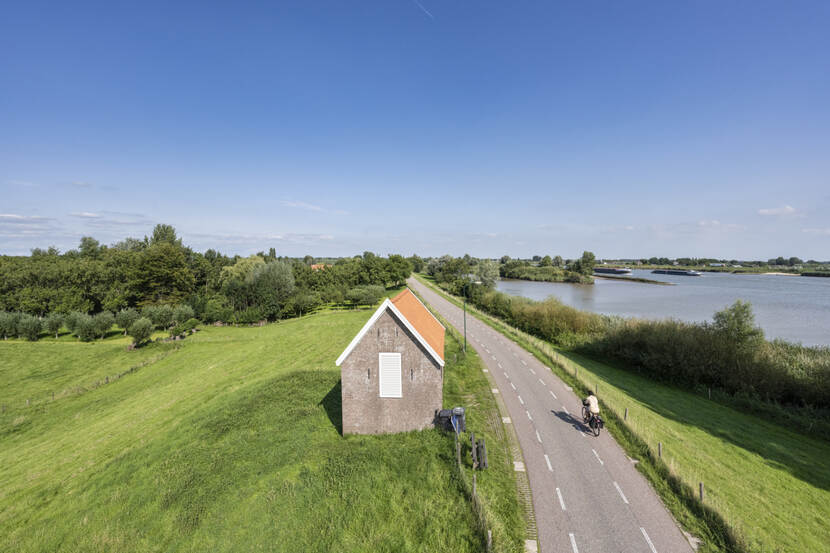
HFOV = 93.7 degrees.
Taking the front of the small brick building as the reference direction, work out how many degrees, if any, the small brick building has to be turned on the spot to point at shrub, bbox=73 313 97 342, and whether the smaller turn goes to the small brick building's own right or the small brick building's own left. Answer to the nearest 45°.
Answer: approximately 135° to the small brick building's own right

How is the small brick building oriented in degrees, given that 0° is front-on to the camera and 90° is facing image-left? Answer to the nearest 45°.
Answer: approximately 0°

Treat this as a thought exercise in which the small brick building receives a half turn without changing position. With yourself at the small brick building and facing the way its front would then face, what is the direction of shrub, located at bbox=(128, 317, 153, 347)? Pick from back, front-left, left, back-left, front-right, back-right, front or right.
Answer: front-left
